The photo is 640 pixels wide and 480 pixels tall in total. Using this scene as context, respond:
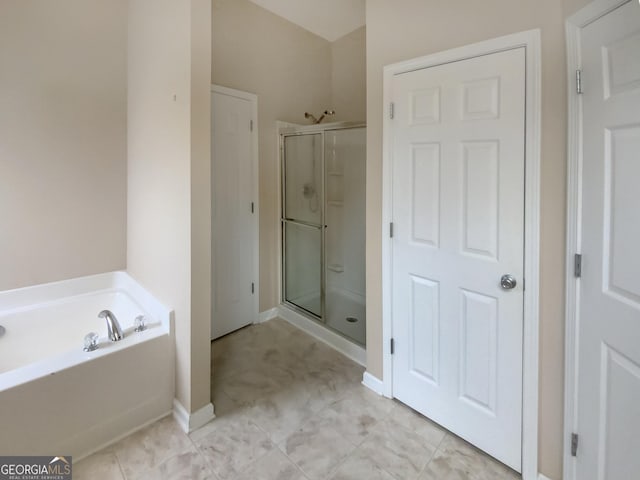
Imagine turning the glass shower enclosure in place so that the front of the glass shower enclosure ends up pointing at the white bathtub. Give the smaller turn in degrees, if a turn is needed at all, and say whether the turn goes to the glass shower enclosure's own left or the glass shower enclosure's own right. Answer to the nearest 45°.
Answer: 0° — it already faces it

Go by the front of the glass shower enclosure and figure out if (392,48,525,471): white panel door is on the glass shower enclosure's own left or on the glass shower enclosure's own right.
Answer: on the glass shower enclosure's own left

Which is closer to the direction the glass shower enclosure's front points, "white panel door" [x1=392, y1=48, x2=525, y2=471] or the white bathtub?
the white bathtub

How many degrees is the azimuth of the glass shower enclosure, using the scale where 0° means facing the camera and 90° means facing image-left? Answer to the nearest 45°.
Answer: approximately 45°

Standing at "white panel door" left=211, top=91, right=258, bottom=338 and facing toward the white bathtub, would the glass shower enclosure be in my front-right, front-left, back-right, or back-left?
back-left
